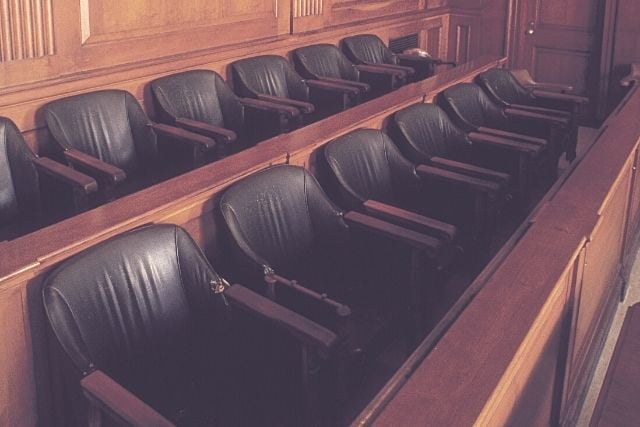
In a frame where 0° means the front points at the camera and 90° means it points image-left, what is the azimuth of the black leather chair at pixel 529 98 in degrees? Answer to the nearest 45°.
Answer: approximately 315°

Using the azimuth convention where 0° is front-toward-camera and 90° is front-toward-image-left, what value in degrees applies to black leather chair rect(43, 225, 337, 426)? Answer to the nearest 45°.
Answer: approximately 315°

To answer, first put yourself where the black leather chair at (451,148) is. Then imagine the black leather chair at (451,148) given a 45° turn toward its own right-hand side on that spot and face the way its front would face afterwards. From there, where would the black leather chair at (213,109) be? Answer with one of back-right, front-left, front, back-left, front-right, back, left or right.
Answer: right

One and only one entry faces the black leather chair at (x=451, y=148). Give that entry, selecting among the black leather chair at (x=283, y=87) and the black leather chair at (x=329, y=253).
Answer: the black leather chair at (x=283, y=87)

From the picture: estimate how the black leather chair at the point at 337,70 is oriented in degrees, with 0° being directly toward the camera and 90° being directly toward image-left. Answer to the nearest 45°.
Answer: approximately 315°

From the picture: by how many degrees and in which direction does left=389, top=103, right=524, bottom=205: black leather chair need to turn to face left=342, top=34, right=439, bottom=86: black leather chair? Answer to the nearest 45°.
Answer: approximately 135° to its left

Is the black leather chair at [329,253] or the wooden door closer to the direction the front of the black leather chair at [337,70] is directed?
the black leather chair

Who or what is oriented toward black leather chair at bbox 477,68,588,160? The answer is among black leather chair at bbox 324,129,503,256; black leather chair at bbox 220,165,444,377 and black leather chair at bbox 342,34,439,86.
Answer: black leather chair at bbox 342,34,439,86
